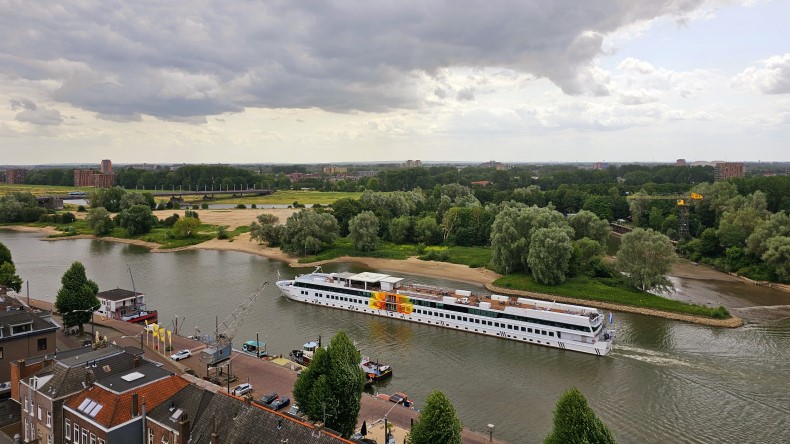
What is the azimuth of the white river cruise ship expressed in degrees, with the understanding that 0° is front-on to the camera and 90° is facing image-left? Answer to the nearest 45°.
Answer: approximately 135°

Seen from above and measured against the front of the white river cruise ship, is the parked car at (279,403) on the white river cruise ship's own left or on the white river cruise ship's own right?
on the white river cruise ship's own left

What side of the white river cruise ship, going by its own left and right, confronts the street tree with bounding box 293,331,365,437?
left

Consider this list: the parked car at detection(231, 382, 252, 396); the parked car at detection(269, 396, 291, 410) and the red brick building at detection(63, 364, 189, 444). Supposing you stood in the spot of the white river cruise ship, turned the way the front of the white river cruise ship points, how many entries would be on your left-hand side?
3

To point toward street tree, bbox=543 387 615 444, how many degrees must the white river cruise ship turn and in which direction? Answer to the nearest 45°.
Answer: approximately 135° to its left
